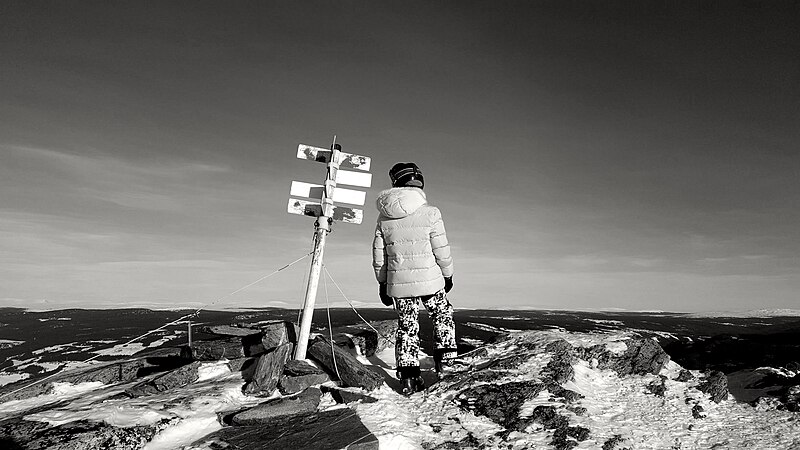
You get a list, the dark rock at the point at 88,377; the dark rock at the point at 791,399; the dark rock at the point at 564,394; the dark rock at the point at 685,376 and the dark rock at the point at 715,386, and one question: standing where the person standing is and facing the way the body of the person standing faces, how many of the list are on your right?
4

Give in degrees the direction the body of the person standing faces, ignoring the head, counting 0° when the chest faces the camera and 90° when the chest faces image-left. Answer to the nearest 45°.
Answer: approximately 180°

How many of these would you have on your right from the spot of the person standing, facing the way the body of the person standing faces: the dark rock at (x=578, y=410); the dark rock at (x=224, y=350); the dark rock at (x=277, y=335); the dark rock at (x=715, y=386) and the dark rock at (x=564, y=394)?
3

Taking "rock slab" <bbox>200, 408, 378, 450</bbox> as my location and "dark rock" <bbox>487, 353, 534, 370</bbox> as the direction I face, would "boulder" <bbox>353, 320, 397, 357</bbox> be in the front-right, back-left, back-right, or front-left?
front-left

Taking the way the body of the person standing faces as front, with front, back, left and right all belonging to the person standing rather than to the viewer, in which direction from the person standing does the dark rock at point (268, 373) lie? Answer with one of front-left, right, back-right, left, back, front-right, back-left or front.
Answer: left

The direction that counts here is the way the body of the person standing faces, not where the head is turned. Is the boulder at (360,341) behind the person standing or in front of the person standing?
in front

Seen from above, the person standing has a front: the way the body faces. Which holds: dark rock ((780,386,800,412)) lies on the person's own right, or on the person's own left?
on the person's own right

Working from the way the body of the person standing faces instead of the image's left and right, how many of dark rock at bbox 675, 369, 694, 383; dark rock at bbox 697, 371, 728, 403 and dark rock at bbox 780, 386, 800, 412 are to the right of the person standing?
3

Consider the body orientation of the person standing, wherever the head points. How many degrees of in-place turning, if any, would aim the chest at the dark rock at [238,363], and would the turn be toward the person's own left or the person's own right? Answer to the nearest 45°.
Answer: approximately 45° to the person's own left

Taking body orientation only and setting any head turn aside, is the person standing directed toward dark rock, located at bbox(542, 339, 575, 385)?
no

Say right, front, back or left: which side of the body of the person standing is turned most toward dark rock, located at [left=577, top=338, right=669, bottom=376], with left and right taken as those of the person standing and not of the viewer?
right

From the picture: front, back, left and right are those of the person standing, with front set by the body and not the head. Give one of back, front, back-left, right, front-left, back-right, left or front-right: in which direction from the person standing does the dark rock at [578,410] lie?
right

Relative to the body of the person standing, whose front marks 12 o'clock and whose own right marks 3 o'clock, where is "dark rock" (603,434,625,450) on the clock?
The dark rock is roughly at 4 o'clock from the person standing.

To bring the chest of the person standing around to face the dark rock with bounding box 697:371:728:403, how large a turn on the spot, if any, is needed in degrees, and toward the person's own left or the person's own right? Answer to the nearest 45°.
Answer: approximately 90° to the person's own right

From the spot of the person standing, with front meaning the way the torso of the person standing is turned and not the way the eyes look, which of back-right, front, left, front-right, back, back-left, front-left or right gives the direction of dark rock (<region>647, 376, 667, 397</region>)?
right

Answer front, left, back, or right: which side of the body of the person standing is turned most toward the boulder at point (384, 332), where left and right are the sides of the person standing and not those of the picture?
front

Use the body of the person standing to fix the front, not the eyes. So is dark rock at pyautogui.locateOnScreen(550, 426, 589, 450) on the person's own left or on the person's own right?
on the person's own right

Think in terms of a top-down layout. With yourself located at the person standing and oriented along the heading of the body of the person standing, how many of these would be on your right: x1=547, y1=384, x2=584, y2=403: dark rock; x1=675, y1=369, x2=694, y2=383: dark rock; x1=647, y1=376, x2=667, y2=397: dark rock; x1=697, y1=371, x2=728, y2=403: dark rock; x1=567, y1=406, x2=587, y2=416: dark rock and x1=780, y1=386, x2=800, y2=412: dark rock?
6

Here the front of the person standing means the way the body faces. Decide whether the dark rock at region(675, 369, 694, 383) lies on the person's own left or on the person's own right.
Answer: on the person's own right
